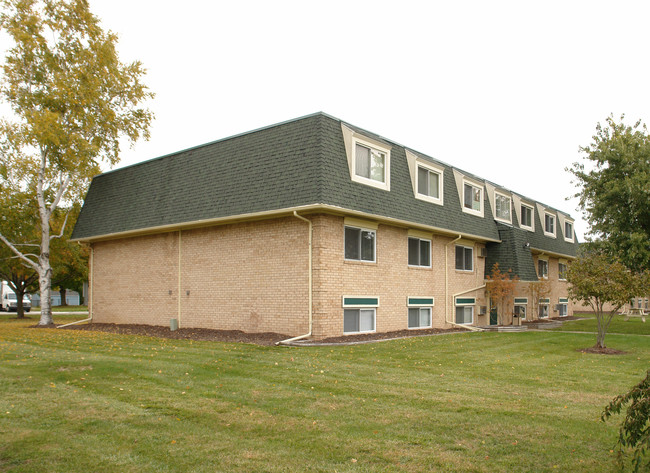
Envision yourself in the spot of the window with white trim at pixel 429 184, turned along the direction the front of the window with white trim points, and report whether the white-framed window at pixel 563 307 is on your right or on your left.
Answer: on your left

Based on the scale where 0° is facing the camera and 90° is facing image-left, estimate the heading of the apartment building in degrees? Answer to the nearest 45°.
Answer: approximately 315°

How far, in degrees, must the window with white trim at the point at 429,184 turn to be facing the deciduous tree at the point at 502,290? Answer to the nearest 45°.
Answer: approximately 90° to its left

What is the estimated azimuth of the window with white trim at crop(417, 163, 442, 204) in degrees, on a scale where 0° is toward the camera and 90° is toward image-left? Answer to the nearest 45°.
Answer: approximately 315°

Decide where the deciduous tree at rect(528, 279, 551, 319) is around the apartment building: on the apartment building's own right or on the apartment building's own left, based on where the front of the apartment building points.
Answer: on the apartment building's own left

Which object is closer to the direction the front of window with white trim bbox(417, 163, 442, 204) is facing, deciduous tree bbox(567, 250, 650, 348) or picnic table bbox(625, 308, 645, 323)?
the deciduous tree
